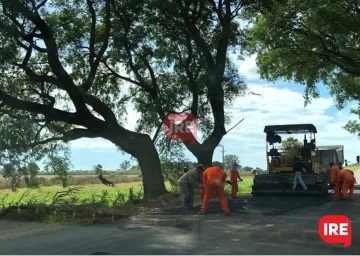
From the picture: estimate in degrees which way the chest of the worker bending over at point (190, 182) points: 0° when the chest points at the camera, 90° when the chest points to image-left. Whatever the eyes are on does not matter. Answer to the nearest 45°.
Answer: approximately 270°

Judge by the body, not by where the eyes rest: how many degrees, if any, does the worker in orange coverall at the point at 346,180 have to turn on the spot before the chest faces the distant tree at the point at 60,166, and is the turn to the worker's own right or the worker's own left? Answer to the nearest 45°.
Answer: approximately 45° to the worker's own left

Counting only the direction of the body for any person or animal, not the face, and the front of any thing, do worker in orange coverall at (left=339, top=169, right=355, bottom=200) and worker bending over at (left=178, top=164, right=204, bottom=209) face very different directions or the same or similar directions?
very different directions

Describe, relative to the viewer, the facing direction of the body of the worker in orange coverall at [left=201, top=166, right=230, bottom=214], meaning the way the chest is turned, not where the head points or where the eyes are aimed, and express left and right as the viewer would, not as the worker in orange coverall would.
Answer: facing away from the viewer

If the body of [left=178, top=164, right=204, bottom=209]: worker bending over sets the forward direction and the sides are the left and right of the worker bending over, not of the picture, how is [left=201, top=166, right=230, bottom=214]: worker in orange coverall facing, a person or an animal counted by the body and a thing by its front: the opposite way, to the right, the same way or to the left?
to the left

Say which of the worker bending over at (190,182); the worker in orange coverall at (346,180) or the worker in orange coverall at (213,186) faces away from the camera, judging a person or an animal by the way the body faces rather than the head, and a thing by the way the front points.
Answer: the worker in orange coverall at (213,186)

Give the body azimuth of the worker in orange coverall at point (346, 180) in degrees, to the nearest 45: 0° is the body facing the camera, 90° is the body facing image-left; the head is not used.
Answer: approximately 90°

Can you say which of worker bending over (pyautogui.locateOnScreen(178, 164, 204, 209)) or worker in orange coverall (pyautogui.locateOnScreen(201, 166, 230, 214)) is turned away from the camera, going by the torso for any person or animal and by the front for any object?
the worker in orange coverall

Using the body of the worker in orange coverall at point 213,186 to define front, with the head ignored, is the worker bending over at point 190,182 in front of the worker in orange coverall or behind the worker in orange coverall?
in front
